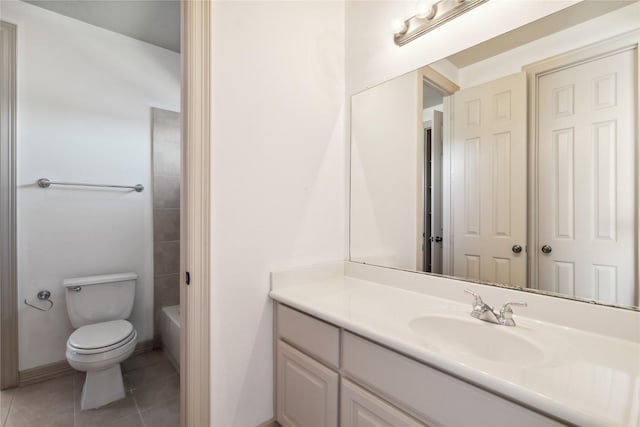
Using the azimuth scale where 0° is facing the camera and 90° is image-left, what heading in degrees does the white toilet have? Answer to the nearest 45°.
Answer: approximately 0°

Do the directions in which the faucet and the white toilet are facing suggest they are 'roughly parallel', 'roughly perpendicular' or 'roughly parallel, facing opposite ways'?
roughly perpendicular

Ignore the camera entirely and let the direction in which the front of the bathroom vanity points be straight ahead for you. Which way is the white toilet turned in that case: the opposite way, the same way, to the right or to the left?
to the left

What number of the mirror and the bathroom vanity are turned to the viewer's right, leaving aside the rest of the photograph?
0

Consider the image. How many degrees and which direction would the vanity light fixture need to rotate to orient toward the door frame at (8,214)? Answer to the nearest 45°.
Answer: approximately 45° to its right

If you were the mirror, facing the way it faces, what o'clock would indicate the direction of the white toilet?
The white toilet is roughly at 1 o'clock from the mirror.

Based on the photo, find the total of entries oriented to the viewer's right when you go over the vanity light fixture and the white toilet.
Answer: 0

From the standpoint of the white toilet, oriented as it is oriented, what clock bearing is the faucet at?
The faucet is roughly at 11 o'clock from the white toilet.
